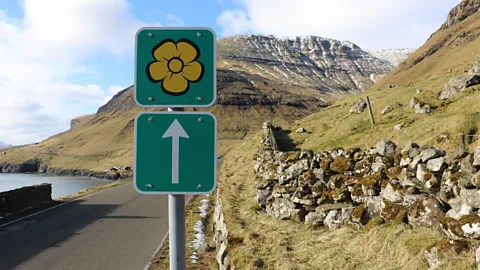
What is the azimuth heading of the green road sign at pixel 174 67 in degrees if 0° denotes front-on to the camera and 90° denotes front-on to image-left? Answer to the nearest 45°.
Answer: approximately 0°

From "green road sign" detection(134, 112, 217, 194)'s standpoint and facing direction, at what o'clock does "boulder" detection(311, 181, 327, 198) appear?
The boulder is roughly at 7 o'clock from the green road sign.

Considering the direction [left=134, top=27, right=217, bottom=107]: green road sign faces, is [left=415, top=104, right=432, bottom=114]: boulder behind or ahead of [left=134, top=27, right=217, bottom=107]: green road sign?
behind

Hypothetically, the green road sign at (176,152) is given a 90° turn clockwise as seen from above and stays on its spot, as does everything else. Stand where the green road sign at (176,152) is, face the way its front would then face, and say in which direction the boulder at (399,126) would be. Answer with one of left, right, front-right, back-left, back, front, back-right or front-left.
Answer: back-right

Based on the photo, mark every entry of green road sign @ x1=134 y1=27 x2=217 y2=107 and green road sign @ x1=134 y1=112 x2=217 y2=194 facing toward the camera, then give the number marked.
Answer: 2

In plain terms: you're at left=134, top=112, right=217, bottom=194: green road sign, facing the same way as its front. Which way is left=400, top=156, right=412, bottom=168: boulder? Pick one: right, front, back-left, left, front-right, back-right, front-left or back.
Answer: back-left

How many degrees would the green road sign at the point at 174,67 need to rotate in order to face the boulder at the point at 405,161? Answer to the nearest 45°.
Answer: approximately 135° to its left

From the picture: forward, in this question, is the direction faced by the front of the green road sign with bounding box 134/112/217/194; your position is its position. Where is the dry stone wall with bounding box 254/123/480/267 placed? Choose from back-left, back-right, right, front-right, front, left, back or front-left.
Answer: back-left

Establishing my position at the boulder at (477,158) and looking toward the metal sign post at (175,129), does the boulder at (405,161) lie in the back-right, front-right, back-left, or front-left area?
back-right

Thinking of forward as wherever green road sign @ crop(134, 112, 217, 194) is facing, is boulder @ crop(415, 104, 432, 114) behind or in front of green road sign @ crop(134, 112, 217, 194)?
behind

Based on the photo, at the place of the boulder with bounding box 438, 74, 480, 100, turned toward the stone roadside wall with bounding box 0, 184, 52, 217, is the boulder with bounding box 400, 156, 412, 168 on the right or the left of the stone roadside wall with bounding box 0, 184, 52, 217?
left

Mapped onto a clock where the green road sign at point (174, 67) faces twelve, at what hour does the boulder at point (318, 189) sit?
The boulder is roughly at 7 o'clock from the green road sign.

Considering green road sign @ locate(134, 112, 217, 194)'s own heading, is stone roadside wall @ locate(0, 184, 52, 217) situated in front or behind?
behind

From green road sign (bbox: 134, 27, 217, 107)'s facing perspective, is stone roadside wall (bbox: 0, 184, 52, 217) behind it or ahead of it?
behind
